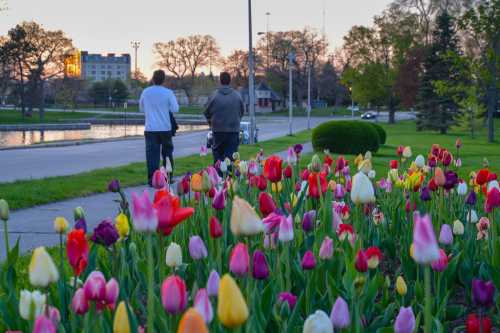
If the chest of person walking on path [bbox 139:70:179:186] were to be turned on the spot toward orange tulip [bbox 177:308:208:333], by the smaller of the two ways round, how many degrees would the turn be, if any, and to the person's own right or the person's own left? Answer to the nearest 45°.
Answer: approximately 180°

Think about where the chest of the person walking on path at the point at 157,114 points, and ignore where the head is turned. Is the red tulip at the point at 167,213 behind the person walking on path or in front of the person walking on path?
behind

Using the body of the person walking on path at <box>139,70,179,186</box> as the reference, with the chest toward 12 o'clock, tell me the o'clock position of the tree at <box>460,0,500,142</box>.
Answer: The tree is roughly at 1 o'clock from the person walking on path.

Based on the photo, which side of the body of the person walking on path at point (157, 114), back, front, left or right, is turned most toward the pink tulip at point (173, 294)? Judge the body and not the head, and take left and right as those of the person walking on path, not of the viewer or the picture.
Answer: back

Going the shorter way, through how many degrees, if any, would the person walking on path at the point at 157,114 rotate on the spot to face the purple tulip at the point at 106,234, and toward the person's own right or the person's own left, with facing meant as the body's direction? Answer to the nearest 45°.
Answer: approximately 180°

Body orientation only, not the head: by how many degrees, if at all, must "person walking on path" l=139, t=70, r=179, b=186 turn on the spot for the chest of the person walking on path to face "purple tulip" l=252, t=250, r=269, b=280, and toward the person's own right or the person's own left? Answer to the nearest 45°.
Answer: approximately 180°

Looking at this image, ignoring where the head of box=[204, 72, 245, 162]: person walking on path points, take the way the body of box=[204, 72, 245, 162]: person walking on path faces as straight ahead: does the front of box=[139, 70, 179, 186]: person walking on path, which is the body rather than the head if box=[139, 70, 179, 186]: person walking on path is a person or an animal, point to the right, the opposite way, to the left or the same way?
the same way

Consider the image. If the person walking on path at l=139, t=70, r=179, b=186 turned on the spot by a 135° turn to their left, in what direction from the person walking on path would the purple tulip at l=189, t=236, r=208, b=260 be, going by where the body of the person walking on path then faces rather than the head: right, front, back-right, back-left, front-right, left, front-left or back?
front-left

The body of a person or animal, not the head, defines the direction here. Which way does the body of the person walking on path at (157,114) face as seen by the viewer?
away from the camera

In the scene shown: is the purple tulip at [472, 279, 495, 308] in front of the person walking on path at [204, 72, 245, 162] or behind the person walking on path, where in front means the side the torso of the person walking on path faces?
behind

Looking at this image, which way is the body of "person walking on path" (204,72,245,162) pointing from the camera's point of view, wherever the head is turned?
away from the camera

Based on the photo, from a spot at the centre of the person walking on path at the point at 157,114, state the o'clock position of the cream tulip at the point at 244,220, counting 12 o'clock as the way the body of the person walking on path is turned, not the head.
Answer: The cream tulip is roughly at 6 o'clock from the person walking on path.

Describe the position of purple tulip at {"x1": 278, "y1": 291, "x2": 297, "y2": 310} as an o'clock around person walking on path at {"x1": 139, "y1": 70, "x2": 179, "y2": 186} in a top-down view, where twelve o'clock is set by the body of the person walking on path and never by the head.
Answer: The purple tulip is roughly at 6 o'clock from the person walking on path.

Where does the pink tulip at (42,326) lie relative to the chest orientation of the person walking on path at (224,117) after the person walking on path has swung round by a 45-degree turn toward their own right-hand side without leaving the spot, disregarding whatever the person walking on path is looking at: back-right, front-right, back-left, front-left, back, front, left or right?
back-right

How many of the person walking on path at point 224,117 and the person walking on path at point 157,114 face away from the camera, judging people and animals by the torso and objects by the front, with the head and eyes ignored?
2
